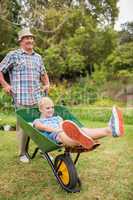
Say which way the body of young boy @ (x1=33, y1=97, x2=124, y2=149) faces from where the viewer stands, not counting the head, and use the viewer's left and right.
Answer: facing the viewer and to the right of the viewer

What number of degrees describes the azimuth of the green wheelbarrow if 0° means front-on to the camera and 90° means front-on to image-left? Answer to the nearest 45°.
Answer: approximately 315°

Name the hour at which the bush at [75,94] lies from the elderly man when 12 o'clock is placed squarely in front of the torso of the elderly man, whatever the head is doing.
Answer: The bush is roughly at 8 o'clock from the elderly man.

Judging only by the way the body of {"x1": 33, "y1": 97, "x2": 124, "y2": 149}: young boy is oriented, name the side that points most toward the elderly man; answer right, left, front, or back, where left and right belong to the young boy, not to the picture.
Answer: back

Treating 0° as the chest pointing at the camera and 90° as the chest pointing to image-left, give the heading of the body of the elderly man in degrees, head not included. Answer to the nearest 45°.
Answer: approximately 315°

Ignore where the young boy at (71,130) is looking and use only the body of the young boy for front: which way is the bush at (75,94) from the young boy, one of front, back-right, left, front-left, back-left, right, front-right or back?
back-left
